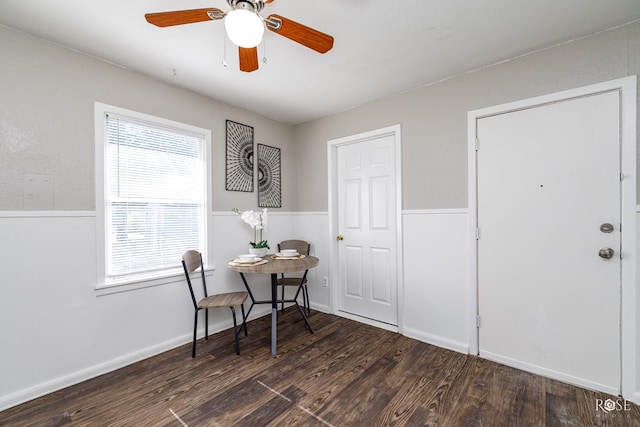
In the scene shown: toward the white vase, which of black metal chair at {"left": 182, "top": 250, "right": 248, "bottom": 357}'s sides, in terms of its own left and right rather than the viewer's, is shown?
front

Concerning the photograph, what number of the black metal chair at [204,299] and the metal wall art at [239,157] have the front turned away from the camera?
0

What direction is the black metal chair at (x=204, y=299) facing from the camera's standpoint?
to the viewer's right

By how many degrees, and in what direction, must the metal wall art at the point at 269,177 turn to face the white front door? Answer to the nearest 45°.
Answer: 0° — it already faces it

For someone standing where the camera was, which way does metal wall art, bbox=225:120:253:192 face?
facing the viewer and to the right of the viewer

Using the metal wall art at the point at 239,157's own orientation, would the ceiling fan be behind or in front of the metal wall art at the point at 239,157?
in front

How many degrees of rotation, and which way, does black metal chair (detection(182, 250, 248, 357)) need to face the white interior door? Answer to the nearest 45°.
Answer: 0° — it already faces it

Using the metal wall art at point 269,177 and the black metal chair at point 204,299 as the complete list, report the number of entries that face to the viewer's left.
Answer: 0
